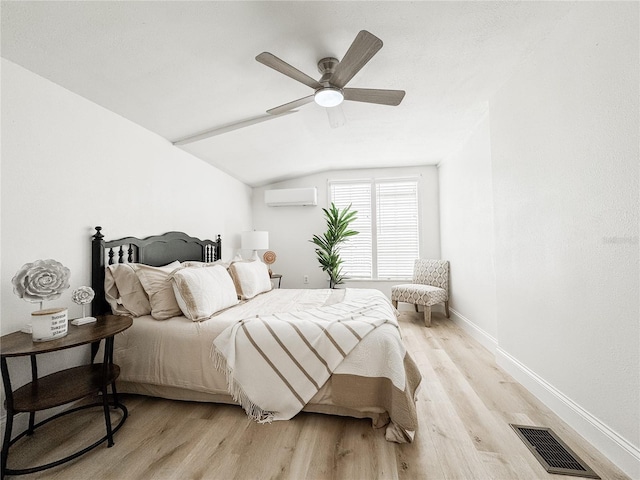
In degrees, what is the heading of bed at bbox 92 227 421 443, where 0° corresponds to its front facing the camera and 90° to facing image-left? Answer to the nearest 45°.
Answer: approximately 315°

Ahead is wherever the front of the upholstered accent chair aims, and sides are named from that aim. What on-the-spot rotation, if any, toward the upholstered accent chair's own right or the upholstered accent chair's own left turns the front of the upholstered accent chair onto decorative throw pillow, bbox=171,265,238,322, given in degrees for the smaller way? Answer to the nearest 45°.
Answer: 0° — it already faces it

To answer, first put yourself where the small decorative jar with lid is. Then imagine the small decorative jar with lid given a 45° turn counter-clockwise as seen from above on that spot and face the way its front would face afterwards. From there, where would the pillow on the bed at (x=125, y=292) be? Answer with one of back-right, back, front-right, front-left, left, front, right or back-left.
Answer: front-left

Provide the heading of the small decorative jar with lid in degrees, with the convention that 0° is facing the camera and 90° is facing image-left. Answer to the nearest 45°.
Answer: approximately 315°

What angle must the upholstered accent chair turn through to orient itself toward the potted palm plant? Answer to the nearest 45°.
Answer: approximately 45° to its right

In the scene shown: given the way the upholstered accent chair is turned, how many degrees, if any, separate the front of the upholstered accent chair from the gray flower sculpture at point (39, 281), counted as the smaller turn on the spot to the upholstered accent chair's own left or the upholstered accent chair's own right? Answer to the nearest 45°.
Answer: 0° — it already faces it

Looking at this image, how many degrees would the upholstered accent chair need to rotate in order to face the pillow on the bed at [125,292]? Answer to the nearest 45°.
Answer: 0° — it already faces it

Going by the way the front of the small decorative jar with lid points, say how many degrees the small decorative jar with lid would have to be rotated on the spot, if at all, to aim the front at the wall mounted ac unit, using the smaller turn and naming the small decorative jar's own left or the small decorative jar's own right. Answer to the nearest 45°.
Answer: approximately 90° to the small decorative jar's own left
